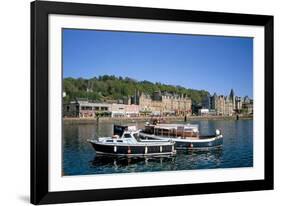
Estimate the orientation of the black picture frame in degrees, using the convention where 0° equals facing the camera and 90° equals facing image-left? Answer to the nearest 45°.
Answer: approximately 315°
